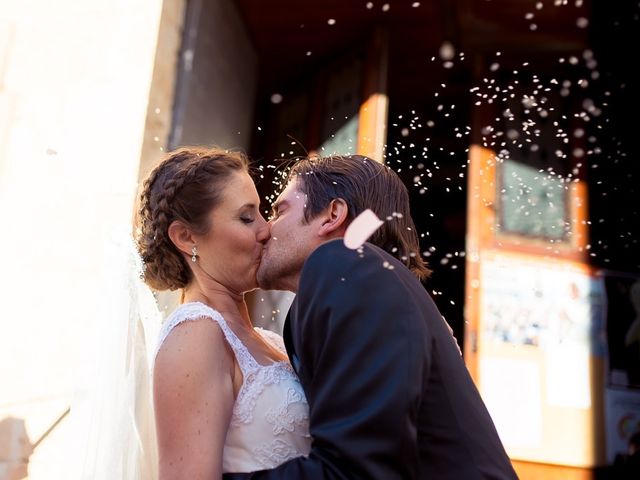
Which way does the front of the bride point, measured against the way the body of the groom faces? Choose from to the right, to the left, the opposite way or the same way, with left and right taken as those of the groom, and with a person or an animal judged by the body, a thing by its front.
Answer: the opposite way

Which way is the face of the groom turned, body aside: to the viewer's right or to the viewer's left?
to the viewer's left

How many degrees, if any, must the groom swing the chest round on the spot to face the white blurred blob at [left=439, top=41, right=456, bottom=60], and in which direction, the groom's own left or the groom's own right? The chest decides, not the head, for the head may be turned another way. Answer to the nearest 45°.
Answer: approximately 90° to the groom's own right

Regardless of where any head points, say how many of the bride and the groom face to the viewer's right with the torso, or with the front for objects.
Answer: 1

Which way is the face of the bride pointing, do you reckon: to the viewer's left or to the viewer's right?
to the viewer's right

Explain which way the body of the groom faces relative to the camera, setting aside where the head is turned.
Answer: to the viewer's left

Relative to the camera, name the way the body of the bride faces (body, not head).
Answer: to the viewer's right

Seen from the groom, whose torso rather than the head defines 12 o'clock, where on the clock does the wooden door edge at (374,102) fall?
The wooden door edge is roughly at 3 o'clock from the groom.
